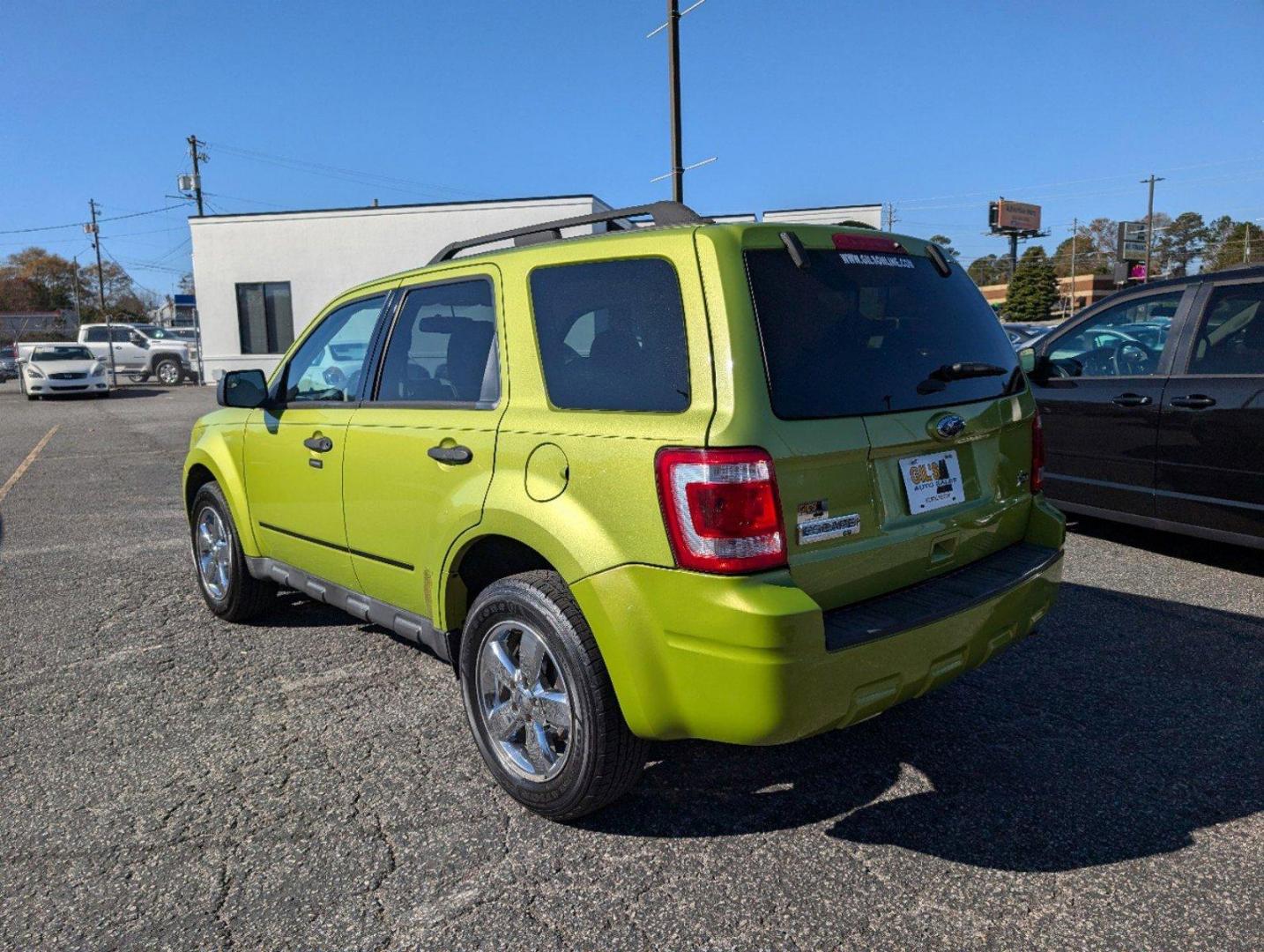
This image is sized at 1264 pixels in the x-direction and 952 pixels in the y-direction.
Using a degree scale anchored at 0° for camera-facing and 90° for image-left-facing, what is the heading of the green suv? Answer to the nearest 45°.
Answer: approximately 135°

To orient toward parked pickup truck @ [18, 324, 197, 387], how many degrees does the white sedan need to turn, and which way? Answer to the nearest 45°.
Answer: approximately 180°

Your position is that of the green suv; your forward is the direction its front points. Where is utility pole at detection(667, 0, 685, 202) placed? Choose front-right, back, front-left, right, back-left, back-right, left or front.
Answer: front-right

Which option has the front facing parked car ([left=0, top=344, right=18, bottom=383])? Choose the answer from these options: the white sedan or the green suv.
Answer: the green suv

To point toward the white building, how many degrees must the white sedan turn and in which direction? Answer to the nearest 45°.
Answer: approximately 90° to its left

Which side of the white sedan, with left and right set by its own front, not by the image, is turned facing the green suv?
front

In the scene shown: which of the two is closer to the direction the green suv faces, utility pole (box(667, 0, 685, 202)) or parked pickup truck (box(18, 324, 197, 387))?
the parked pickup truck

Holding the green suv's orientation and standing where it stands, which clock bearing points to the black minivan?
The black minivan is roughly at 3 o'clock from the green suv.

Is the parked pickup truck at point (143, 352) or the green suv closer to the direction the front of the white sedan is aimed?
the green suv

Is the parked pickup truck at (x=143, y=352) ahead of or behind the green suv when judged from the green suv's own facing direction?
ahead

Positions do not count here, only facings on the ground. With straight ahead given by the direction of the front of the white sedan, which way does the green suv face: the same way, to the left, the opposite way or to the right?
the opposite way

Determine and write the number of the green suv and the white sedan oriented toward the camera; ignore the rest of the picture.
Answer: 1

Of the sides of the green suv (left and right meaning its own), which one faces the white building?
front
